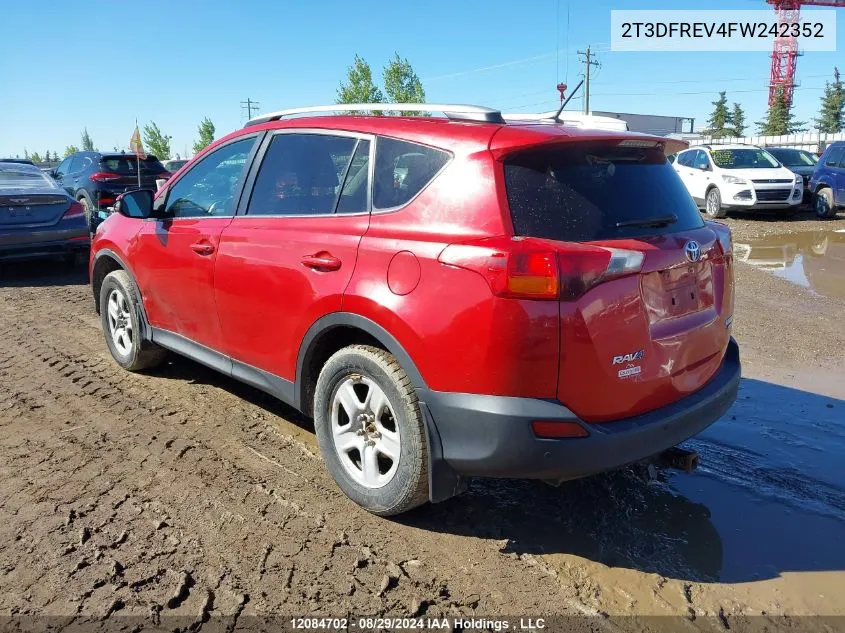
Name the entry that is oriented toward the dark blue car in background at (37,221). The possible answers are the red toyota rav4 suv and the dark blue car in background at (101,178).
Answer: the red toyota rav4 suv

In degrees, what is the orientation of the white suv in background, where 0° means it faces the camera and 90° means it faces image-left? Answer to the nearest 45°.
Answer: approximately 315°

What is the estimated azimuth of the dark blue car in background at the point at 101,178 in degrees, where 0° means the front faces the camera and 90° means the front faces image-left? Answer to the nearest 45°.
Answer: approximately 135°

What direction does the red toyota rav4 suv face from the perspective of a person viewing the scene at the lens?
facing away from the viewer and to the left of the viewer

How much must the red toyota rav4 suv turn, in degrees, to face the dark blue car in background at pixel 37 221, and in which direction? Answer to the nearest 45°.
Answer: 0° — it already faces it

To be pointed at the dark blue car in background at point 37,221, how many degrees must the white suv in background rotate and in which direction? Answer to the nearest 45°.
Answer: approximately 90° to its right

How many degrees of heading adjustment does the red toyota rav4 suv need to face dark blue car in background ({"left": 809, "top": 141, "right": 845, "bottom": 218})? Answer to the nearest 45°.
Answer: approximately 90° to its right

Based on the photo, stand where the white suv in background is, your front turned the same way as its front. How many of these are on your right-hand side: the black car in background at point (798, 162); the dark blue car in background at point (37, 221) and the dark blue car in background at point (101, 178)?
2

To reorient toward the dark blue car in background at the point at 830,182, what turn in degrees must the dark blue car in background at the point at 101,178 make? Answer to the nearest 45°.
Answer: approximately 135° to its right
